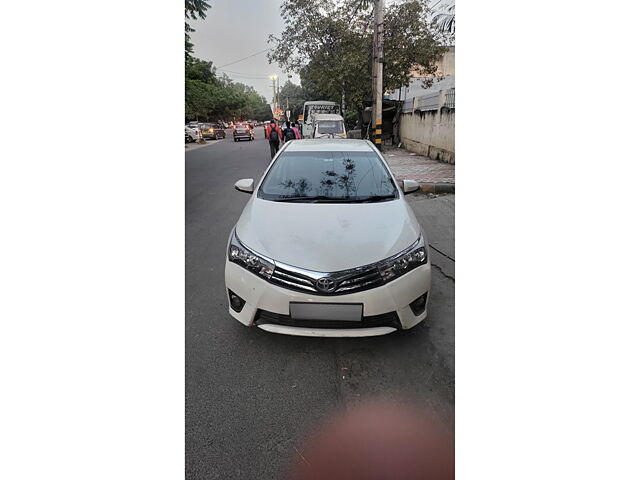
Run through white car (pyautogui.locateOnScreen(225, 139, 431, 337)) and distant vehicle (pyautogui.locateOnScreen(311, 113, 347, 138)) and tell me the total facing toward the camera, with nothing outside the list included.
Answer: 2

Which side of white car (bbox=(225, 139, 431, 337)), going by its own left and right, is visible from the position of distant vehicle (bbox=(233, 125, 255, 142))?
back

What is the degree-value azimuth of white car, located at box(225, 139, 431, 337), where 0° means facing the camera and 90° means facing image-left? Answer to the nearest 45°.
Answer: approximately 0°

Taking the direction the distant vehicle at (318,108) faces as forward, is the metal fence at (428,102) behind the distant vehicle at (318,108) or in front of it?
in front

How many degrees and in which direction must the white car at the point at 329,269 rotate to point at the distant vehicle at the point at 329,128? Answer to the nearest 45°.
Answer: approximately 180°

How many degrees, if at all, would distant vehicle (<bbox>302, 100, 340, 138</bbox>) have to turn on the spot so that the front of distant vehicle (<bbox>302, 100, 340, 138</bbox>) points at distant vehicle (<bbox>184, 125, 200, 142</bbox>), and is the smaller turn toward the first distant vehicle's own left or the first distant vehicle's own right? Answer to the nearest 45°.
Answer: approximately 135° to the first distant vehicle's own right

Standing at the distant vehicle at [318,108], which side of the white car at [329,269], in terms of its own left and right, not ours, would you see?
back

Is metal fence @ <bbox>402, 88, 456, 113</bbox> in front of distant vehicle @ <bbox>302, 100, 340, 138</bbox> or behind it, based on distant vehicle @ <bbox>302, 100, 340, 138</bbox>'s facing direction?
in front
